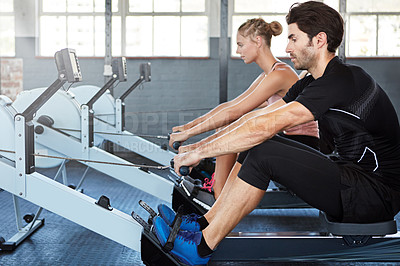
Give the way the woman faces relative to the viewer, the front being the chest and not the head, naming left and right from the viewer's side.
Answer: facing to the left of the viewer

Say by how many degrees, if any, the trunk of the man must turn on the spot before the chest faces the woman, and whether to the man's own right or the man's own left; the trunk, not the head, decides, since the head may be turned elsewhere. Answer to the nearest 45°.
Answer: approximately 90° to the man's own right

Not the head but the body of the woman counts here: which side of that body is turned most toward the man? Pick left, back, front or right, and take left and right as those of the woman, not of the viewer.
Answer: left

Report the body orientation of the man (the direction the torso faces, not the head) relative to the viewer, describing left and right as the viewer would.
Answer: facing to the left of the viewer

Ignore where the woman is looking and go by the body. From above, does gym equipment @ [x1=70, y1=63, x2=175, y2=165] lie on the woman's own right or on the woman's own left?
on the woman's own right

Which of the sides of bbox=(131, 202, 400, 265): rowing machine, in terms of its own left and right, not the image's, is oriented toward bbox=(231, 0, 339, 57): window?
right

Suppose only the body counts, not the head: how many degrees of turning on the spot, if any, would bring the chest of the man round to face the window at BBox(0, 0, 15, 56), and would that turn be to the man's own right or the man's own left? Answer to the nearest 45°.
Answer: approximately 45° to the man's own right

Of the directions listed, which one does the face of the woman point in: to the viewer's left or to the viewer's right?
to the viewer's left

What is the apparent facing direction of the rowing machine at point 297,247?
to the viewer's left

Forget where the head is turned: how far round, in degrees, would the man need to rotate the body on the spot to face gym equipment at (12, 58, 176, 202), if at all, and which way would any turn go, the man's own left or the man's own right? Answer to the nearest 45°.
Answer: approximately 45° to the man's own right
